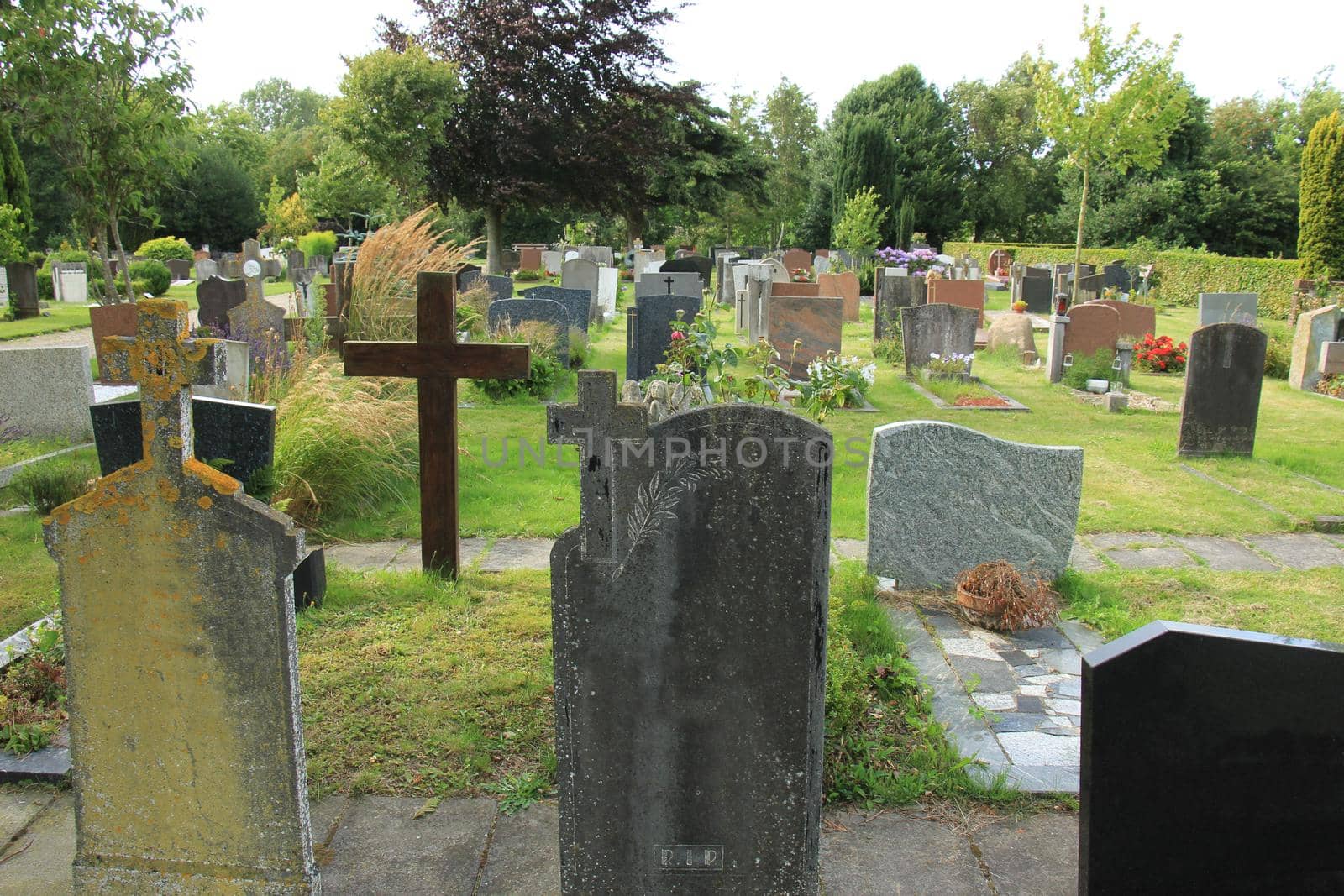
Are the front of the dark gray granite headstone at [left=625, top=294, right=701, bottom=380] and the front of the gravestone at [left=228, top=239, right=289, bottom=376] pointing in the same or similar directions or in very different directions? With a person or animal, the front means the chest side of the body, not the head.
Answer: same or similar directions

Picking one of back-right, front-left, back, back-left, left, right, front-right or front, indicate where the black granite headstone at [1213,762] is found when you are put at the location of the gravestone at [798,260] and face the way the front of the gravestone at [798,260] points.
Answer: front

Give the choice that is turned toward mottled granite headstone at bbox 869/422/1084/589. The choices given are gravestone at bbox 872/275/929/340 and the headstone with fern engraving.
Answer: the gravestone

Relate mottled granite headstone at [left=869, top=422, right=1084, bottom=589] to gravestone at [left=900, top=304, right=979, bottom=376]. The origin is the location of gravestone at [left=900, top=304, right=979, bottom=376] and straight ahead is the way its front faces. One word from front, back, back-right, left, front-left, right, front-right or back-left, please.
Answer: front

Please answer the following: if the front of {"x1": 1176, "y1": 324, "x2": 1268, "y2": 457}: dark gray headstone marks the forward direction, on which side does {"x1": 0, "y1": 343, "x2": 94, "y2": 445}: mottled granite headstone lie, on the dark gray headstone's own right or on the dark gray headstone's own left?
on the dark gray headstone's own right

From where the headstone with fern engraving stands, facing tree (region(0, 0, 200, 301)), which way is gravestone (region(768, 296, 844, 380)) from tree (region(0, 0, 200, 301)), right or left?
right

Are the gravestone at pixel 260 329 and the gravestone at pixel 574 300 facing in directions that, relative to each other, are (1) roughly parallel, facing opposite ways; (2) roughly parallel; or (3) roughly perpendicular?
roughly parallel

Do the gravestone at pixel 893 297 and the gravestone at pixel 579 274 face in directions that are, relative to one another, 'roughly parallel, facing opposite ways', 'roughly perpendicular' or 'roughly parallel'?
roughly parallel

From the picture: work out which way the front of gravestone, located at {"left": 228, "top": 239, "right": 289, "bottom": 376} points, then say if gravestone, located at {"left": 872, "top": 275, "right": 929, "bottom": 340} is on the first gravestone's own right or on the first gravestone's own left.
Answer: on the first gravestone's own left

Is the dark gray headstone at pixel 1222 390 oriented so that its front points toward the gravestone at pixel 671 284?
no

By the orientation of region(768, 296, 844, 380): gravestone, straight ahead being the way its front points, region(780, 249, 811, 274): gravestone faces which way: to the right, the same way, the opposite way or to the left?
the same way

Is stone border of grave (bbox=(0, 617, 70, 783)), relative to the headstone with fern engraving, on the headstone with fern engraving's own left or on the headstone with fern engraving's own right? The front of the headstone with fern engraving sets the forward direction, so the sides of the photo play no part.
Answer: on the headstone with fern engraving's own right

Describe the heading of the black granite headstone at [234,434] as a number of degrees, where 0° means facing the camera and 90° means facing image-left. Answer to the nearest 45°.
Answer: approximately 0°

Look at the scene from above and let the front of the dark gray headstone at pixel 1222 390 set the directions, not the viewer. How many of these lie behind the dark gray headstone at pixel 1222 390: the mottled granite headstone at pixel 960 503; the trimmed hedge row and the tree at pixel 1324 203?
2

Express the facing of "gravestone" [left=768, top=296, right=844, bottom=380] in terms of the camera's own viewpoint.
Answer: facing the viewer

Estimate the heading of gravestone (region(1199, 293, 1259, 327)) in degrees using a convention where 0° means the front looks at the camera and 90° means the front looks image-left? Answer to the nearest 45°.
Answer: approximately 0°

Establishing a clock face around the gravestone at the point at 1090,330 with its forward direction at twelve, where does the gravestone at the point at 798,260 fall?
the gravestone at the point at 798,260 is roughly at 5 o'clock from the gravestone at the point at 1090,330.

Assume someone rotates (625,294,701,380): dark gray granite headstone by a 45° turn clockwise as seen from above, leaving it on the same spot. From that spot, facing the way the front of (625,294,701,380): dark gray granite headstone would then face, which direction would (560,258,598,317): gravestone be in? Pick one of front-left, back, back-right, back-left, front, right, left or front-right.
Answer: back-right

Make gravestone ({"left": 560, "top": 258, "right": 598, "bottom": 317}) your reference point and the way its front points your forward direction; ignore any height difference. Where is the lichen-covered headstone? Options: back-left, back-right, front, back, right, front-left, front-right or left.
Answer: front

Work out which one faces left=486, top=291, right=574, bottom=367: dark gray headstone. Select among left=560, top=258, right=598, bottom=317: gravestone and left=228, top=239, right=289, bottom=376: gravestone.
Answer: left=560, top=258, right=598, bottom=317: gravestone

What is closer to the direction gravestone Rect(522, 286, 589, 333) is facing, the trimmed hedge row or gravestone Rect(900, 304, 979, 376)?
the gravestone

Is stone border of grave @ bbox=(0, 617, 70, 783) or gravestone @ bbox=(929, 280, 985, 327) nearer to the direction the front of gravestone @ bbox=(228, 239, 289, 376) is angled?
the stone border of grave
